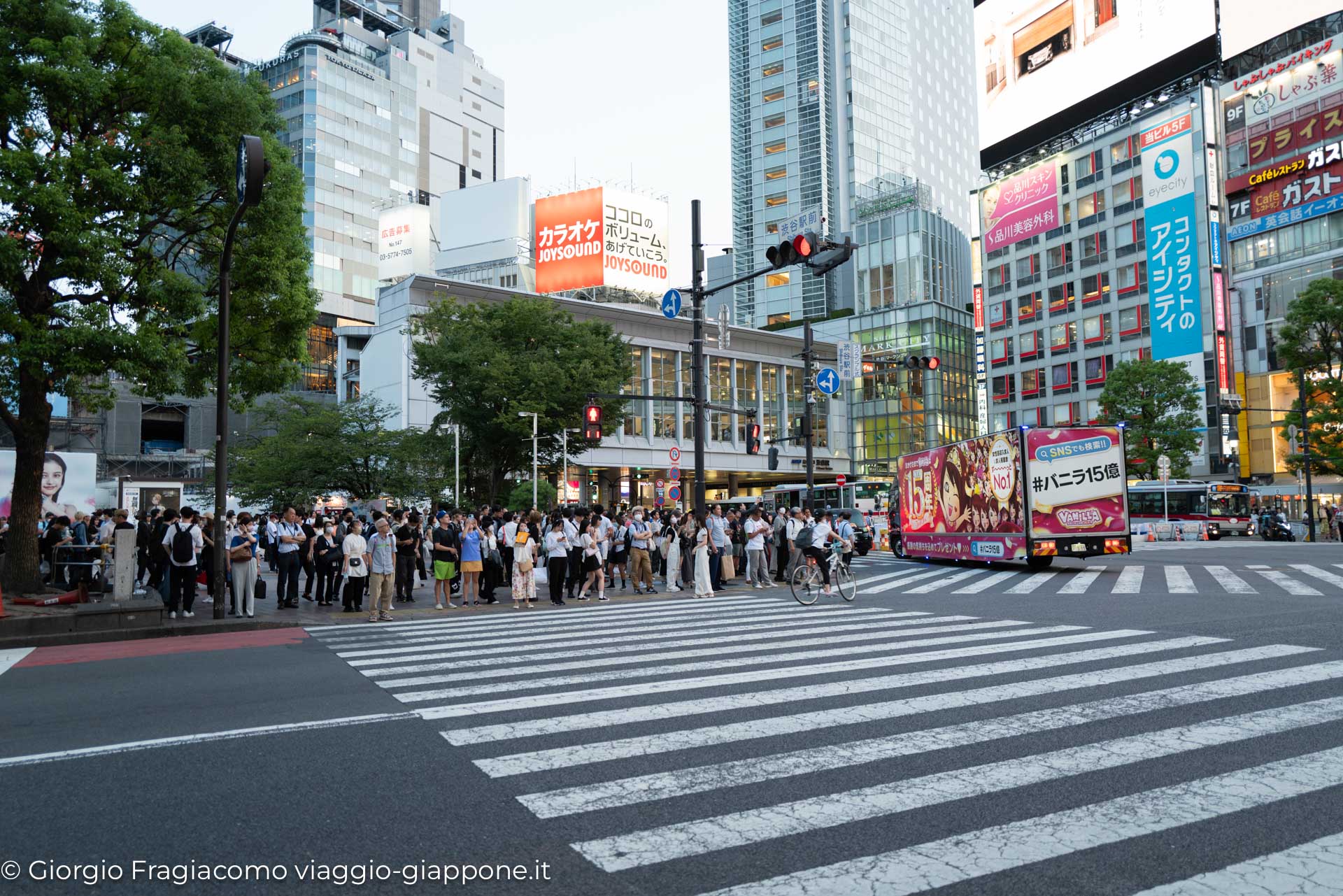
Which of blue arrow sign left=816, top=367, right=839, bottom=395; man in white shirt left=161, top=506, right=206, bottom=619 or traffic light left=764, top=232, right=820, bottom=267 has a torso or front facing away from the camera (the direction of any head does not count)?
the man in white shirt

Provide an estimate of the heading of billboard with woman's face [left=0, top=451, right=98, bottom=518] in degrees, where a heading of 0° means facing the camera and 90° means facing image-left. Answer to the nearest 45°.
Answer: approximately 0°

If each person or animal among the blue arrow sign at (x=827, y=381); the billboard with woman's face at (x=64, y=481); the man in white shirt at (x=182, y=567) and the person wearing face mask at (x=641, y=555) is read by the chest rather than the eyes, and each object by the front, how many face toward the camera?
3

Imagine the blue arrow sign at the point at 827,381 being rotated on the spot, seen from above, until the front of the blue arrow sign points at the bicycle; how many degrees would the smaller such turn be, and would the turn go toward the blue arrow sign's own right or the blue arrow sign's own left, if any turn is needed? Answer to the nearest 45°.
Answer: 0° — it already faces it

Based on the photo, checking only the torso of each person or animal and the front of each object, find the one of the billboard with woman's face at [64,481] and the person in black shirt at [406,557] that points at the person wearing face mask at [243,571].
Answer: the billboard with woman's face

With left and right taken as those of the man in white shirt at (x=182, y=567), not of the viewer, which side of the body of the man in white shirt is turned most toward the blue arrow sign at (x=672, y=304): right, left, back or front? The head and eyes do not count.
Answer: right
